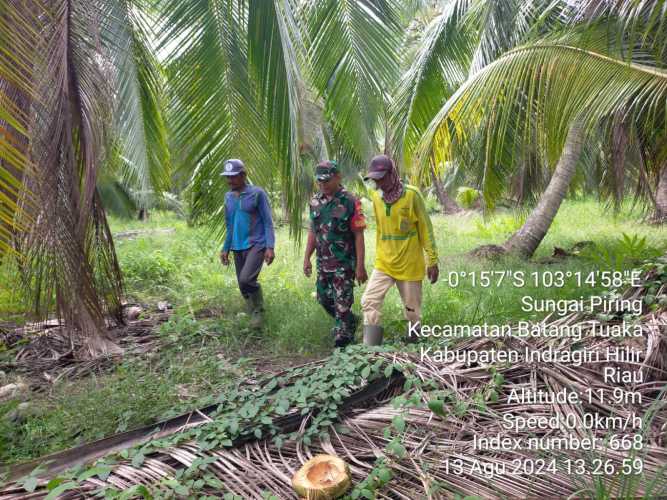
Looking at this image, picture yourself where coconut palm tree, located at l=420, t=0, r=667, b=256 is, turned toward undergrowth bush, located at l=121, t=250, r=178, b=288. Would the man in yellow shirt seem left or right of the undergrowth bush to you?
left

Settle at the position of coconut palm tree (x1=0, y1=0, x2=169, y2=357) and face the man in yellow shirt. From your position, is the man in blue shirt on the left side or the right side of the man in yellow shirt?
left

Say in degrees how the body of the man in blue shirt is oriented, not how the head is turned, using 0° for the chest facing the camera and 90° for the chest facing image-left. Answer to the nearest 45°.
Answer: approximately 45°

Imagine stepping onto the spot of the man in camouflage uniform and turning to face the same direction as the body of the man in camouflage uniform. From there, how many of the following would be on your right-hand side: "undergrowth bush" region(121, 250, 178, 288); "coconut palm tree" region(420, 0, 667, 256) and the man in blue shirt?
2

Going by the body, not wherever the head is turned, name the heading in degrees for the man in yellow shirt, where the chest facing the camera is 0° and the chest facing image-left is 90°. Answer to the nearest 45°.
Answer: approximately 45°

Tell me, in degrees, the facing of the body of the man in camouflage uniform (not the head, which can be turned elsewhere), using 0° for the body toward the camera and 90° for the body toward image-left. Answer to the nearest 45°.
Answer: approximately 45°

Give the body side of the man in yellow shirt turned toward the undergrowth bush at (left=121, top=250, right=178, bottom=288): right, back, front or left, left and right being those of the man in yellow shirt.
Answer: right

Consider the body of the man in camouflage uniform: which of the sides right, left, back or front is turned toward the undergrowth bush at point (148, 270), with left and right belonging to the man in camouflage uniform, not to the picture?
right
